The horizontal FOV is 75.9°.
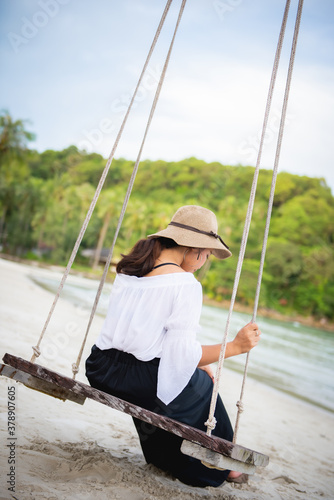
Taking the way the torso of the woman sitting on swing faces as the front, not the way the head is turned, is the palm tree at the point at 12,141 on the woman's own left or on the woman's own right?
on the woman's own left

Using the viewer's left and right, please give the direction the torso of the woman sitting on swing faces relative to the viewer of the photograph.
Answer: facing away from the viewer and to the right of the viewer
